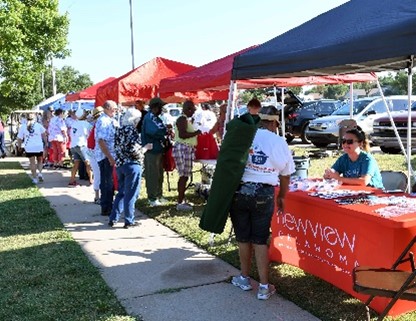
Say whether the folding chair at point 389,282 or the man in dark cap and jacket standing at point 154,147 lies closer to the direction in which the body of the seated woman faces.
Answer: the folding chair

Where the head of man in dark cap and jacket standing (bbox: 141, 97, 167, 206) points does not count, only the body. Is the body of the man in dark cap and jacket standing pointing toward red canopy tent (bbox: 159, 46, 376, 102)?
yes

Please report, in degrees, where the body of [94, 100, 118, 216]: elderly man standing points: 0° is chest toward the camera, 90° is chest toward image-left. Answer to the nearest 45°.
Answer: approximately 270°

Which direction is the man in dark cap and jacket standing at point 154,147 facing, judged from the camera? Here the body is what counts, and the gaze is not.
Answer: to the viewer's right

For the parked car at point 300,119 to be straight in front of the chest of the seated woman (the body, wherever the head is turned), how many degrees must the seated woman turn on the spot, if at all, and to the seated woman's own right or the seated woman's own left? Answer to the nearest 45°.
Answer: approximately 135° to the seated woman's own right

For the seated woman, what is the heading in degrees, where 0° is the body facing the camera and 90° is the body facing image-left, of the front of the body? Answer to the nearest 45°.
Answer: approximately 45°

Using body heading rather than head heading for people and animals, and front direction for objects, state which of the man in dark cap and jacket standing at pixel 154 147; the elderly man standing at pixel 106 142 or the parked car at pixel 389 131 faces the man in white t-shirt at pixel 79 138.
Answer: the parked car

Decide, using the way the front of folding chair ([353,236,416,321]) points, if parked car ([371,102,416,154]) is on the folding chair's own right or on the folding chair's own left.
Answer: on the folding chair's own right

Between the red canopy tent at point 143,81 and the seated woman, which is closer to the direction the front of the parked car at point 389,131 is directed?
the red canopy tent
